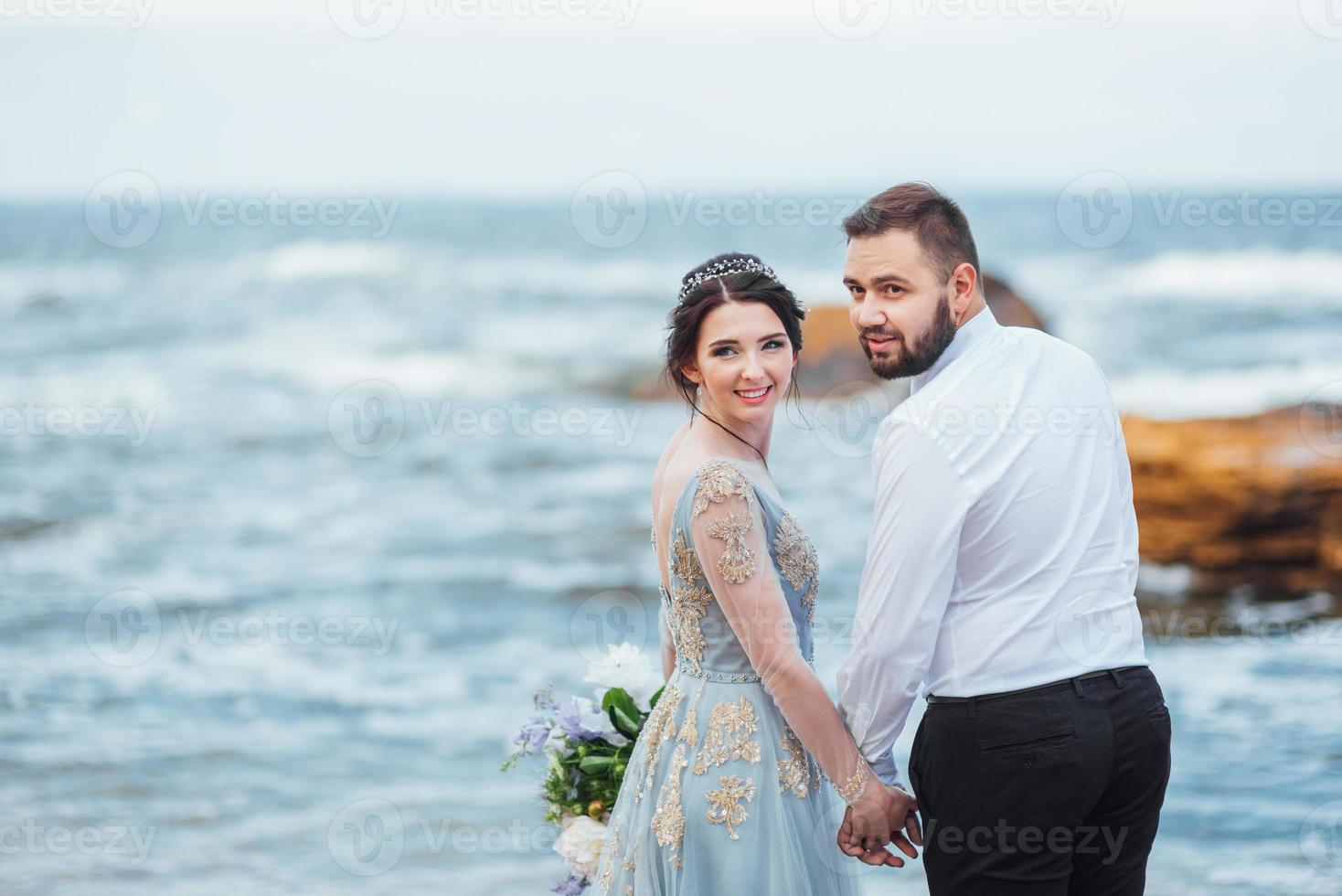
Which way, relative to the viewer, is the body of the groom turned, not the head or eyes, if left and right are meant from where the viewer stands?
facing away from the viewer and to the left of the viewer

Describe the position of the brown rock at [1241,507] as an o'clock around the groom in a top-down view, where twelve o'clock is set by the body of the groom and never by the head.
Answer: The brown rock is roughly at 2 o'clock from the groom.

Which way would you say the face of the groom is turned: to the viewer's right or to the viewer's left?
to the viewer's left
